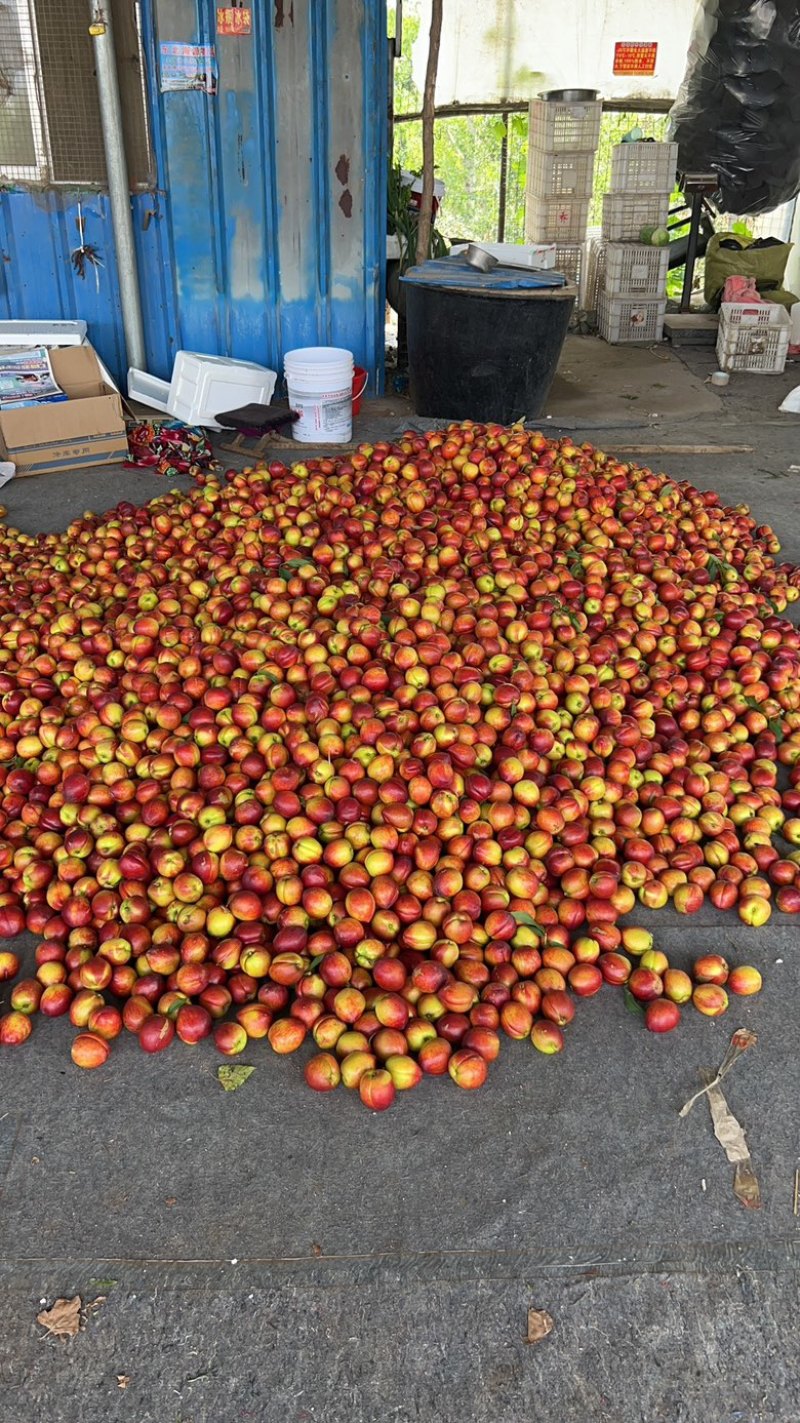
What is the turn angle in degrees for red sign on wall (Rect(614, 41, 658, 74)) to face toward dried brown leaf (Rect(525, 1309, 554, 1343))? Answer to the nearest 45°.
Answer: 0° — it already faces it

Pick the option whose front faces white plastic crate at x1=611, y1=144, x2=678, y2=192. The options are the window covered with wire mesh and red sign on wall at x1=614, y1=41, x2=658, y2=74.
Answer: the red sign on wall

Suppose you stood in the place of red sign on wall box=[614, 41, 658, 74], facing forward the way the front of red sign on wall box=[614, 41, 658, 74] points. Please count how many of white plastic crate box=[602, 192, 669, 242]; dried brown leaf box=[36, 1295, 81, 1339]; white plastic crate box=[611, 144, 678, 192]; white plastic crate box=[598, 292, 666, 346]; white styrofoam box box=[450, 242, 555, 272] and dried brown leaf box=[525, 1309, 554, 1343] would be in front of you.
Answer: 6

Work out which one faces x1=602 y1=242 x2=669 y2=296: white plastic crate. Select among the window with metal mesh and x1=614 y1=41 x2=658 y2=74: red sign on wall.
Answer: the red sign on wall

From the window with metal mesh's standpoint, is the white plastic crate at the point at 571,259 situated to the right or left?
on its left

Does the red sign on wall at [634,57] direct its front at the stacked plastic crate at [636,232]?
yes

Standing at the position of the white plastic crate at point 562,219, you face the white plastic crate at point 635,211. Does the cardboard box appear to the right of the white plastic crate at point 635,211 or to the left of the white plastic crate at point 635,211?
right

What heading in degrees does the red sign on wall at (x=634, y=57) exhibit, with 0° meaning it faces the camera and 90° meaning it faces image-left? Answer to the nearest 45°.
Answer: approximately 0°

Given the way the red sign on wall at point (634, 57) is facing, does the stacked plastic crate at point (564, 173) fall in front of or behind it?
in front

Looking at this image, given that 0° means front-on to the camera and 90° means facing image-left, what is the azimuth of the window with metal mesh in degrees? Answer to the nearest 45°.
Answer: approximately 0°

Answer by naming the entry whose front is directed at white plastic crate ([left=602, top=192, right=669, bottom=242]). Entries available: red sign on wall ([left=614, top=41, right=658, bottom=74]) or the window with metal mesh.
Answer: the red sign on wall

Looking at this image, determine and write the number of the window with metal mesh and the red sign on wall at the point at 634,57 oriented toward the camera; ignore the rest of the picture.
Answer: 2

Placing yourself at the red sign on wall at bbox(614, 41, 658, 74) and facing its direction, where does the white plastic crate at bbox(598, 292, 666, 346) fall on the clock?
The white plastic crate is roughly at 12 o'clock from the red sign on wall.

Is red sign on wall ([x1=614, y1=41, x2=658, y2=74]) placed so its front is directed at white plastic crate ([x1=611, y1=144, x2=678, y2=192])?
yes
